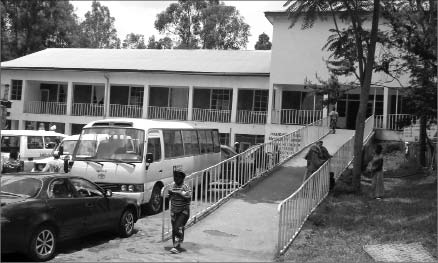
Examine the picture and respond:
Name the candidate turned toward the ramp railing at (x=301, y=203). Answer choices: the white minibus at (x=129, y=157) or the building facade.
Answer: the building facade

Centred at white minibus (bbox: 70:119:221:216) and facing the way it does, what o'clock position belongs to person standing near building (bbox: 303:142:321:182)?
The person standing near building is roughly at 7 o'clock from the white minibus.

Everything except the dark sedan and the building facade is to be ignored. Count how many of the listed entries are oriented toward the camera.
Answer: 1

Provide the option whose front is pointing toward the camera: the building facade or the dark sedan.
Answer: the building facade

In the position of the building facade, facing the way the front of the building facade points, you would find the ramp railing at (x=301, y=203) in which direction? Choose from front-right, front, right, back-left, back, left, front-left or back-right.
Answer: front

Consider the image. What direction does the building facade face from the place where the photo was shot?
facing the viewer

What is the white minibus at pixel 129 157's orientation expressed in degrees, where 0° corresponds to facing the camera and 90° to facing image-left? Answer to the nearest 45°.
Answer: approximately 45°

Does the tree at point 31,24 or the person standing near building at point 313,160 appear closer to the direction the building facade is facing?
the person standing near building
